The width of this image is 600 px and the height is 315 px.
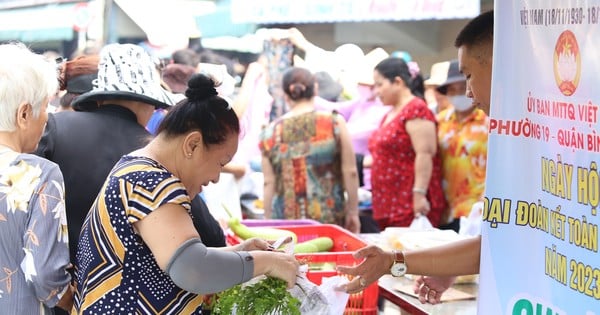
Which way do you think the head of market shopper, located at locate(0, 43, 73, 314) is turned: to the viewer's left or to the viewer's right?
to the viewer's right

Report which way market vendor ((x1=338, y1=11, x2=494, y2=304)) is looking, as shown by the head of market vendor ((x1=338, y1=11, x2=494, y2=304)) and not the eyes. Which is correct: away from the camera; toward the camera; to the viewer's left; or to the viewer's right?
to the viewer's left

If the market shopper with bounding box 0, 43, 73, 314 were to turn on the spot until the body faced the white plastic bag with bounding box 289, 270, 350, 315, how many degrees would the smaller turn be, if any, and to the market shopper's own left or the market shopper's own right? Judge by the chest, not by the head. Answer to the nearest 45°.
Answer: approximately 45° to the market shopper's own right

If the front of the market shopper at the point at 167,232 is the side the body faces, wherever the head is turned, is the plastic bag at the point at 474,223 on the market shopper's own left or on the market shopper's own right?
on the market shopper's own left

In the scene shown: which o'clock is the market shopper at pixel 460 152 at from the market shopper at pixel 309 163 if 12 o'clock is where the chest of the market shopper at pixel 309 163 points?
the market shopper at pixel 460 152 is roughly at 3 o'clock from the market shopper at pixel 309 163.

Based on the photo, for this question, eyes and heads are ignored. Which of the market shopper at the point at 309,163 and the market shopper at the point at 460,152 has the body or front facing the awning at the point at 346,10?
the market shopper at the point at 309,163

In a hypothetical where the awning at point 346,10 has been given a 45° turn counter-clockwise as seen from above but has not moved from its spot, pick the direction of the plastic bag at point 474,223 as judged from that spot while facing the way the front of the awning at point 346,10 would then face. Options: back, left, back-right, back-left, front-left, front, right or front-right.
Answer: front-right

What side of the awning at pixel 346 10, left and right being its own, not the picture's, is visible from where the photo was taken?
front

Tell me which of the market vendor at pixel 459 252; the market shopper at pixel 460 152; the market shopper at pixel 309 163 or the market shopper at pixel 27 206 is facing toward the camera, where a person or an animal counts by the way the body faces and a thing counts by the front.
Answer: the market shopper at pixel 460 152

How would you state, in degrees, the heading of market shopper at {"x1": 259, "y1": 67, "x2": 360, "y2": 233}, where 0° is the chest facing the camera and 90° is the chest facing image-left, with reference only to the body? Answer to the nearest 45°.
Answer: approximately 180°

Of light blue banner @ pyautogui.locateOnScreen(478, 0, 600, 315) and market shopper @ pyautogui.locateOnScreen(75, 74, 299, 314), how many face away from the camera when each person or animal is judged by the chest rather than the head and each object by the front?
0

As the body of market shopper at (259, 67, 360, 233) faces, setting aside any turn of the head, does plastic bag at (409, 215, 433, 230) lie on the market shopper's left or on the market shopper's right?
on the market shopper's right

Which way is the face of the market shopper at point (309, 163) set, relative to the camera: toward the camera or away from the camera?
away from the camera

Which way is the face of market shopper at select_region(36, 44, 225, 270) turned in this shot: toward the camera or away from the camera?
away from the camera

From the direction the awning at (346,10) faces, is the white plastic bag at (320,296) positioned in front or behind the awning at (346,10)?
in front
